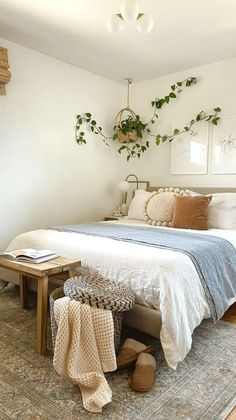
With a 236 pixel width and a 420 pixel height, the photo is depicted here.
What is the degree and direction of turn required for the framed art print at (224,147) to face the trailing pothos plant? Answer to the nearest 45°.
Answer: approximately 45° to its right

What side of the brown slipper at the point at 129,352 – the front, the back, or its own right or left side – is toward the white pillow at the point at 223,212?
back

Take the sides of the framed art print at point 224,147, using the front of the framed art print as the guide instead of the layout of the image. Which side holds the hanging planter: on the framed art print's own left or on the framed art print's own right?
on the framed art print's own right

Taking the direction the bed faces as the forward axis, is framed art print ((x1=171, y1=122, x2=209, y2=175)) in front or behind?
behind

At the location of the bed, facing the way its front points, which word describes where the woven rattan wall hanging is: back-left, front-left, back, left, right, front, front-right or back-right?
right

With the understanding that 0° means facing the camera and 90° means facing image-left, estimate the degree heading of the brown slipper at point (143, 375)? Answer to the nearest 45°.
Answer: approximately 0°

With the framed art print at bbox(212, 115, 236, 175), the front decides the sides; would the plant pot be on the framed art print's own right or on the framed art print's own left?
on the framed art print's own right

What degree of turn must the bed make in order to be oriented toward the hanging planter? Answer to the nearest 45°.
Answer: approximately 135° to its right
